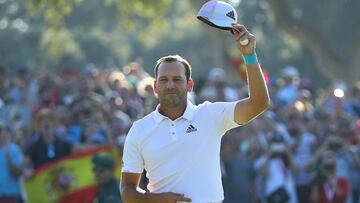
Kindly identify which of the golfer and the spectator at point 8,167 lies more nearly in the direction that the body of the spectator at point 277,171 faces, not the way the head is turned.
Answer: the golfer

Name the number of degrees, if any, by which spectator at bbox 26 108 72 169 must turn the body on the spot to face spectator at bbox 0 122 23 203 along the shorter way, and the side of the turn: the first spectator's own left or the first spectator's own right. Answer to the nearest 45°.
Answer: approximately 45° to the first spectator's own right

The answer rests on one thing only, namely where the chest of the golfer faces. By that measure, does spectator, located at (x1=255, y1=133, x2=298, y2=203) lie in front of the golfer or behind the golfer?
behind

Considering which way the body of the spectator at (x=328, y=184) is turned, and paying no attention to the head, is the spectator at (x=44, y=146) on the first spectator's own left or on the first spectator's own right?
on the first spectator's own right

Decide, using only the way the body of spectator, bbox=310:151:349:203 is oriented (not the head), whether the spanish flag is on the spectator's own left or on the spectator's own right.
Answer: on the spectator's own right

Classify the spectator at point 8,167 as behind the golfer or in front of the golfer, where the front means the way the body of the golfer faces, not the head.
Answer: behind

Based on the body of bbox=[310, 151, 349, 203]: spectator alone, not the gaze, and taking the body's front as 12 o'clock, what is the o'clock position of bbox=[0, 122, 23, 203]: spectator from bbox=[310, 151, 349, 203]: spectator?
bbox=[0, 122, 23, 203]: spectator is roughly at 2 o'clock from bbox=[310, 151, 349, 203]: spectator.

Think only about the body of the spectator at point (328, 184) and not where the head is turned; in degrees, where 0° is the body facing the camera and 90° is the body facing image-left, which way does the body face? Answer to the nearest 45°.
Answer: approximately 0°

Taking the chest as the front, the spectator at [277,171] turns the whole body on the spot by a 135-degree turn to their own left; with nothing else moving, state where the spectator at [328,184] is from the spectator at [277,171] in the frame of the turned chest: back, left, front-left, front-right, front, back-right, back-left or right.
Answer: front-right
